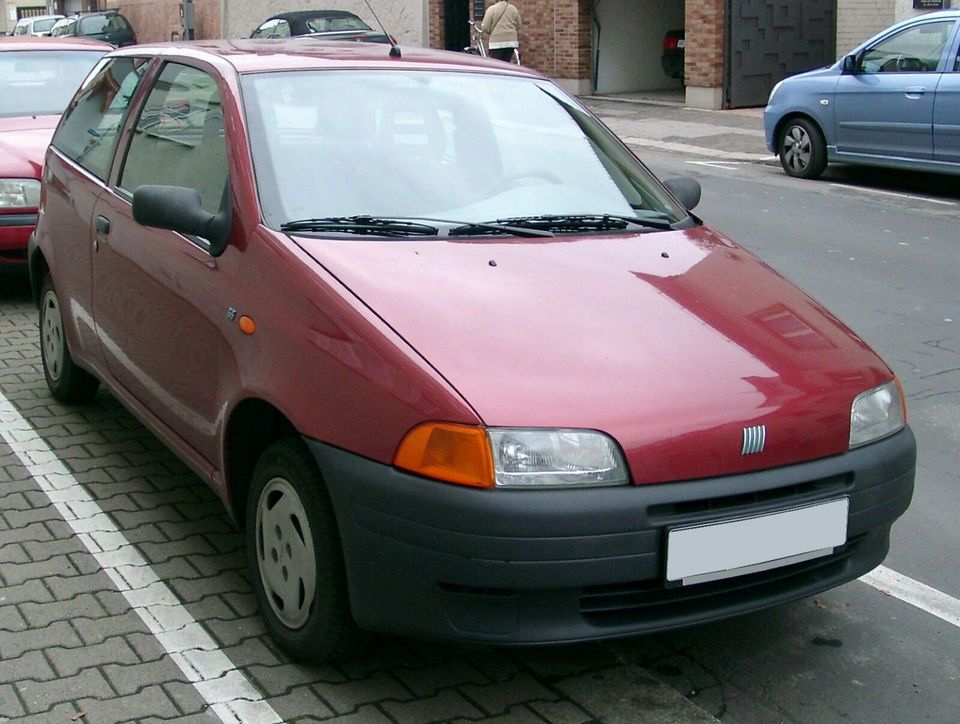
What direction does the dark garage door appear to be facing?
toward the camera

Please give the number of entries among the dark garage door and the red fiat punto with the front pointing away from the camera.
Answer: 0

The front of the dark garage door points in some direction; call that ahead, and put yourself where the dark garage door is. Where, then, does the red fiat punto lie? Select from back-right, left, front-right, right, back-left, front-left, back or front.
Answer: front

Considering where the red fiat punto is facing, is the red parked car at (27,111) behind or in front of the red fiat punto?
behind

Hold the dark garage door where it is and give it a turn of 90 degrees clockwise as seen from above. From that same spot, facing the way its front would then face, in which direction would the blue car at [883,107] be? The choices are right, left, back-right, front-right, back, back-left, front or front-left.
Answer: left

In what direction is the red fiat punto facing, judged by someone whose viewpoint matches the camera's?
facing the viewer and to the right of the viewer

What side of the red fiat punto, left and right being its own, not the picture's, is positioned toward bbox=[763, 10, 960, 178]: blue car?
left

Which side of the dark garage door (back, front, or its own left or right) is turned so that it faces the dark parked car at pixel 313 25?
right

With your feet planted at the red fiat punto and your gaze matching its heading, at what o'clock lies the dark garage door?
The dark garage door is roughly at 8 o'clock from the red fiat punto.

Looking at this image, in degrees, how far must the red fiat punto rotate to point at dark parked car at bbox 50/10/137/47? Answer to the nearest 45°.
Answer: approximately 135° to its left

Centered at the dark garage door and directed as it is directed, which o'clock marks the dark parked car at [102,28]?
The dark parked car is roughly at 4 o'clock from the dark garage door.

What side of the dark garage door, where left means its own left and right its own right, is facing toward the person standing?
right

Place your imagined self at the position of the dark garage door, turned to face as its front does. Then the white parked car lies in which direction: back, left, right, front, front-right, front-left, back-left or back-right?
back-right

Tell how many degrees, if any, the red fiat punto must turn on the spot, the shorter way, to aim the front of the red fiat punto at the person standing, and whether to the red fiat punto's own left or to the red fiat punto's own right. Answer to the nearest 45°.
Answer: approximately 135° to the red fiat punto's own left

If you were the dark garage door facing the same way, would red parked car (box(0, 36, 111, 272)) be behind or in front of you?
in front
